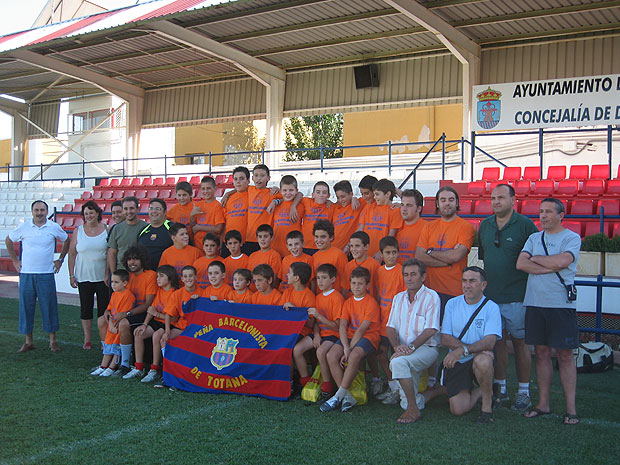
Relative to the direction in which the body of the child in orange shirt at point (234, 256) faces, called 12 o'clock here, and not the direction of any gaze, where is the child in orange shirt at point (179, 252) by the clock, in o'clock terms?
the child in orange shirt at point (179, 252) is roughly at 4 o'clock from the child in orange shirt at point (234, 256).

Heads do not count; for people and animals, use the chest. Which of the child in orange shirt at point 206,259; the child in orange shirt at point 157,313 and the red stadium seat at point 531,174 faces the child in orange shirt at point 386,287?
the red stadium seat

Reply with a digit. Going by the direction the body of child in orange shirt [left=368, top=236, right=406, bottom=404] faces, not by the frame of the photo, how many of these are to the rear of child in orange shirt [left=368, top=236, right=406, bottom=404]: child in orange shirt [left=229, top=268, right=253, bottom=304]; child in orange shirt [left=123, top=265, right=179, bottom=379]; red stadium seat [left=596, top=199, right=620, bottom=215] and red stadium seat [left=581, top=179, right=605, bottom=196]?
2

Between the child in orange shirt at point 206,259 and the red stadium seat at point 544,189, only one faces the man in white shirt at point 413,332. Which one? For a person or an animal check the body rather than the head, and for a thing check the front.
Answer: the red stadium seat

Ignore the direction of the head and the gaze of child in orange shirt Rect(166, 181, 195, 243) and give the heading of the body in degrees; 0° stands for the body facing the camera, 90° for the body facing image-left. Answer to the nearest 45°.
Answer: approximately 0°

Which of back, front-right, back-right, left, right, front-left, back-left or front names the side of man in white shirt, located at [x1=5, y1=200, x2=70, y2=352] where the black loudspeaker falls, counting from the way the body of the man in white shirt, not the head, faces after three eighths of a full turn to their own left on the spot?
front

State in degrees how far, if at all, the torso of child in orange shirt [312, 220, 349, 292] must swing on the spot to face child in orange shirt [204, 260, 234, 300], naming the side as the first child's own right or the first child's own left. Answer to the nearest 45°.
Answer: approximately 45° to the first child's own right

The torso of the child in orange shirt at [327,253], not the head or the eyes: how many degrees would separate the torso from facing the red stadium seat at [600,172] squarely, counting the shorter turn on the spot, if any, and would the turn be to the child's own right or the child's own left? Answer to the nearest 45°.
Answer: approximately 180°

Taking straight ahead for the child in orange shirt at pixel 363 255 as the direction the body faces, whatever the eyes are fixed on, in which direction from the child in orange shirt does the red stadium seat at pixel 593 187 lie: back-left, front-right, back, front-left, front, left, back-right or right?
back
